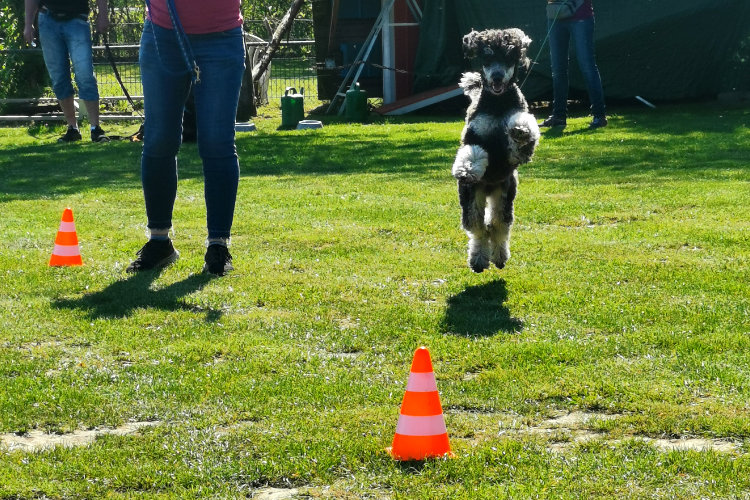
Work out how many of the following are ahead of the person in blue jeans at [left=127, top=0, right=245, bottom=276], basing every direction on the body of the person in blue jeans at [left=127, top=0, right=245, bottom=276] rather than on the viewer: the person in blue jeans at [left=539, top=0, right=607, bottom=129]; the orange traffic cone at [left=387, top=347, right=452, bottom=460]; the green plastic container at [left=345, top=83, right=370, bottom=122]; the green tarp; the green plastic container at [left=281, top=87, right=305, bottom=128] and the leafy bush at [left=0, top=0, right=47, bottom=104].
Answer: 1

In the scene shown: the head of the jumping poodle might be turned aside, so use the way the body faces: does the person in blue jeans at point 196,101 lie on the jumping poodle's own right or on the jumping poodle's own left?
on the jumping poodle's own right

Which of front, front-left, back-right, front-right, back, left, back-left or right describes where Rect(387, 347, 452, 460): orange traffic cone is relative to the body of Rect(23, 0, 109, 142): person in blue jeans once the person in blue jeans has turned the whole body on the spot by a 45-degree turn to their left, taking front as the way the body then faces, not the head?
front-right

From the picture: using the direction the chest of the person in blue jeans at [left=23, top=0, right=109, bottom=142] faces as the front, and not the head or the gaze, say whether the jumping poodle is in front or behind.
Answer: in front

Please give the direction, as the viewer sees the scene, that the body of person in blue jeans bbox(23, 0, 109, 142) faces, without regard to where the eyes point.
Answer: toward the camera

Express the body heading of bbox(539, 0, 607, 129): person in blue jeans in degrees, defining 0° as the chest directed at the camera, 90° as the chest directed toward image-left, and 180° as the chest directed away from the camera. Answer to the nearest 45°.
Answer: approximately 45°

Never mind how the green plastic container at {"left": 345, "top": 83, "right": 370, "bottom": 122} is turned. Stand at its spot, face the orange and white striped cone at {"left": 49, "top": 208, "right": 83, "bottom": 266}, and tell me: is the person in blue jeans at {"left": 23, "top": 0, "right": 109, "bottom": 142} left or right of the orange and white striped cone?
right

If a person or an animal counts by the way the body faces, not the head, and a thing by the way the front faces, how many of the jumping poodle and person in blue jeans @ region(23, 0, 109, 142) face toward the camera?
2

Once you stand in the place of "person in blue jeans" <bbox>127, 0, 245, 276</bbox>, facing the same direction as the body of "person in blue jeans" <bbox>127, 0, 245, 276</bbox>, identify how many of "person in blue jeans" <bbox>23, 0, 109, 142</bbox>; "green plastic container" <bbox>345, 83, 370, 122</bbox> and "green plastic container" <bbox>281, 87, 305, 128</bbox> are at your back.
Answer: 3

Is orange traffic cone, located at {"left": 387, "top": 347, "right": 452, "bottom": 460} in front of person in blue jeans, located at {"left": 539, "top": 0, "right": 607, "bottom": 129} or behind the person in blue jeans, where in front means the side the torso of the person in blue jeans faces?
in front

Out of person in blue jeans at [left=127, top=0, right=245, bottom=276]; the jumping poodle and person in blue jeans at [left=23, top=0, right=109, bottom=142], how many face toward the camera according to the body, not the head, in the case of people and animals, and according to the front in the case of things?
3

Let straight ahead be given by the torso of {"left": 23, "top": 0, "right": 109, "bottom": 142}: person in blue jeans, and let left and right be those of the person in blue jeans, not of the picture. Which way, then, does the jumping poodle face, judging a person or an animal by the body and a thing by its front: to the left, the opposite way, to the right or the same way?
the same way

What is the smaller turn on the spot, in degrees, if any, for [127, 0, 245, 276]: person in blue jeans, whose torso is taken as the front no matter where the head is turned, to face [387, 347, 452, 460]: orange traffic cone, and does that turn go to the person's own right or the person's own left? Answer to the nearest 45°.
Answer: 0° — they already face it

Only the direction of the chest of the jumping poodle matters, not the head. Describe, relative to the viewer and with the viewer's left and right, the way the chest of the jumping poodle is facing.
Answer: facing the viewer

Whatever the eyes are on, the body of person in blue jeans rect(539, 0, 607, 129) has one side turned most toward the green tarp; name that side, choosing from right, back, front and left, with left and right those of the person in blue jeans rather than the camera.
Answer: back

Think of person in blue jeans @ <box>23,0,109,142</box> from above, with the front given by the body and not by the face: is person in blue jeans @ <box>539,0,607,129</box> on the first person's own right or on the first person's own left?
on the first person's own left
